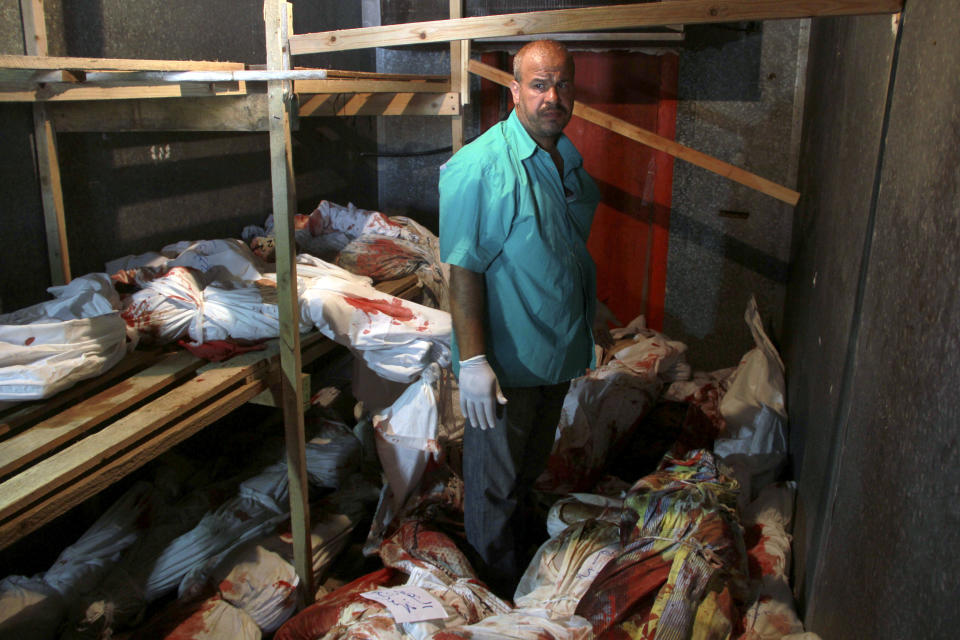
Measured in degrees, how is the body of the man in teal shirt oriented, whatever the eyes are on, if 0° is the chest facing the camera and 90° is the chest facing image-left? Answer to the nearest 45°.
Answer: approximately 315°

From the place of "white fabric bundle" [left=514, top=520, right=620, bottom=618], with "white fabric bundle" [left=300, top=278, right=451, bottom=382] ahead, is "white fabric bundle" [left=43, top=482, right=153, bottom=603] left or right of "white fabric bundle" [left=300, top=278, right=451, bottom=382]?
left

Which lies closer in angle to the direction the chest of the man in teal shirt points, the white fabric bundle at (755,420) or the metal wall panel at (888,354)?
the metal wall panel

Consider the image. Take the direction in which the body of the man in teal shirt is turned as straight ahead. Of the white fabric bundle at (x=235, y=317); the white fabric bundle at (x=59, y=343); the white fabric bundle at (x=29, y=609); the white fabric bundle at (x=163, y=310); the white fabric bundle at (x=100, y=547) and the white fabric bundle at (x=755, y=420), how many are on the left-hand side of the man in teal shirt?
1

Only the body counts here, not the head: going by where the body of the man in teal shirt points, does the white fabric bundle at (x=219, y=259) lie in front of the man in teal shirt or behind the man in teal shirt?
behind

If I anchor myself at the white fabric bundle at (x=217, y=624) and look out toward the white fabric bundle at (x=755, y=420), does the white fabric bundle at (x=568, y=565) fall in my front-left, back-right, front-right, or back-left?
front-right

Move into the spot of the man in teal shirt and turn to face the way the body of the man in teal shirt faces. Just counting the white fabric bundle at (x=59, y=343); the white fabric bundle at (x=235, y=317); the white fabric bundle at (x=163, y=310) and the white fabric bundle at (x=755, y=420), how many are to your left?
1

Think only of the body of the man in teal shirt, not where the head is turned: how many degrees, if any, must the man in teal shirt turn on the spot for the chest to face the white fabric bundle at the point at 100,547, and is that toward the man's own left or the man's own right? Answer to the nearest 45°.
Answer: approximately 135° to the man's own right
